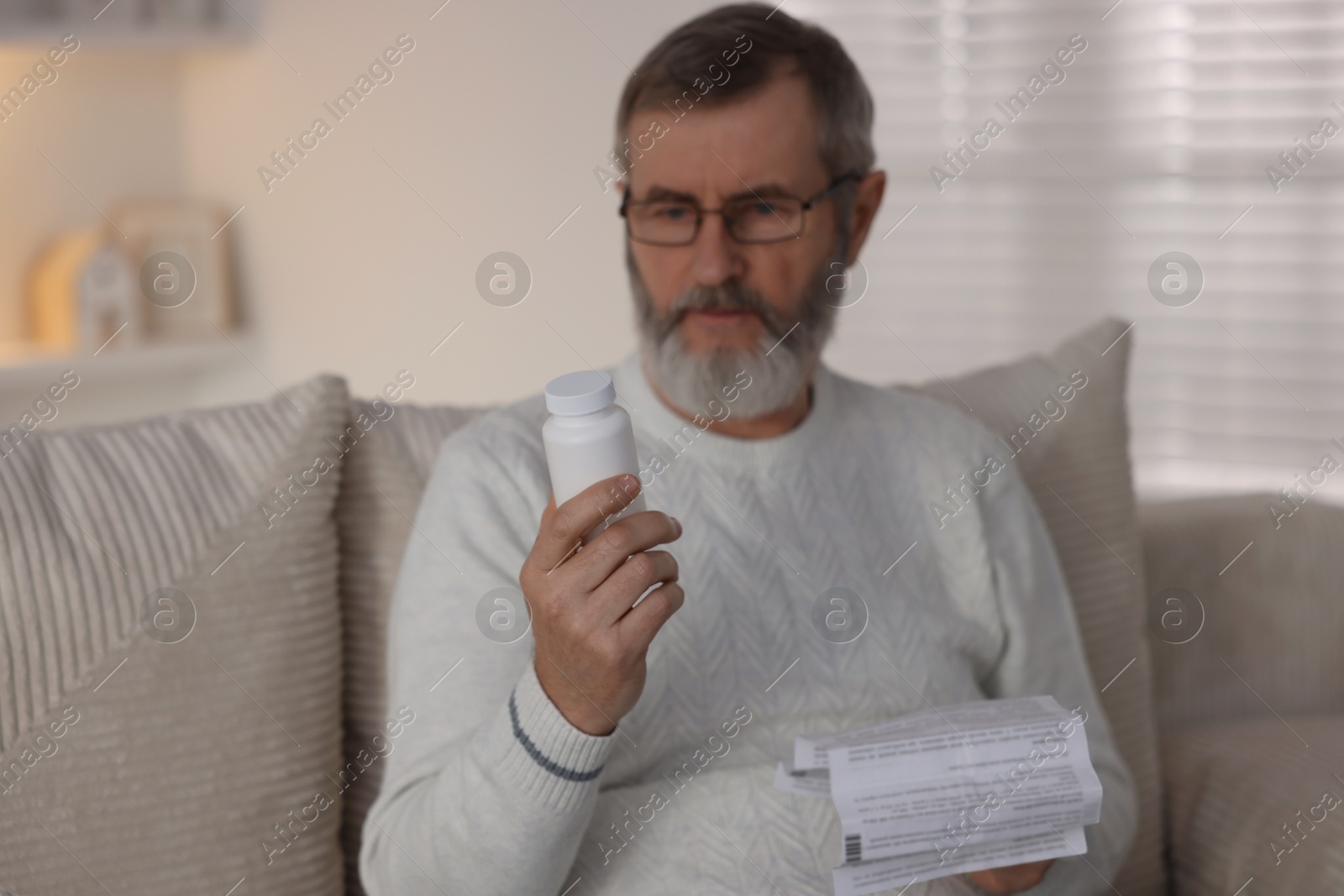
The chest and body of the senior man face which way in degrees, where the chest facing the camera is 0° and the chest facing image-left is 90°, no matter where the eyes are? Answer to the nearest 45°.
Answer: approximately 0°

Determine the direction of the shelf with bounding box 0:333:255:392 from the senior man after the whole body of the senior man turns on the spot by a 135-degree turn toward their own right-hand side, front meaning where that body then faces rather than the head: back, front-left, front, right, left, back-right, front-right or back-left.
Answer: front

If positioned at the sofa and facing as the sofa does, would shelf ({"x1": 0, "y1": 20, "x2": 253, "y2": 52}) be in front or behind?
behind

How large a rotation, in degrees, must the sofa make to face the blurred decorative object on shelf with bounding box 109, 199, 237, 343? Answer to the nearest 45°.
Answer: approximately 180°

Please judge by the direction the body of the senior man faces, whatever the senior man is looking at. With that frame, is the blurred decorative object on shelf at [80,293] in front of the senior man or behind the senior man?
behind

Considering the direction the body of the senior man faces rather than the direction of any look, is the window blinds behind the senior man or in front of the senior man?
behind

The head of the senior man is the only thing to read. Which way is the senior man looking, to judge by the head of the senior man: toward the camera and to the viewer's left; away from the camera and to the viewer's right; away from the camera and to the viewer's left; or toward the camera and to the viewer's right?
toward the camera and to the viewer's left

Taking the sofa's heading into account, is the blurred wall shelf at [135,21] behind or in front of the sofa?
behind
